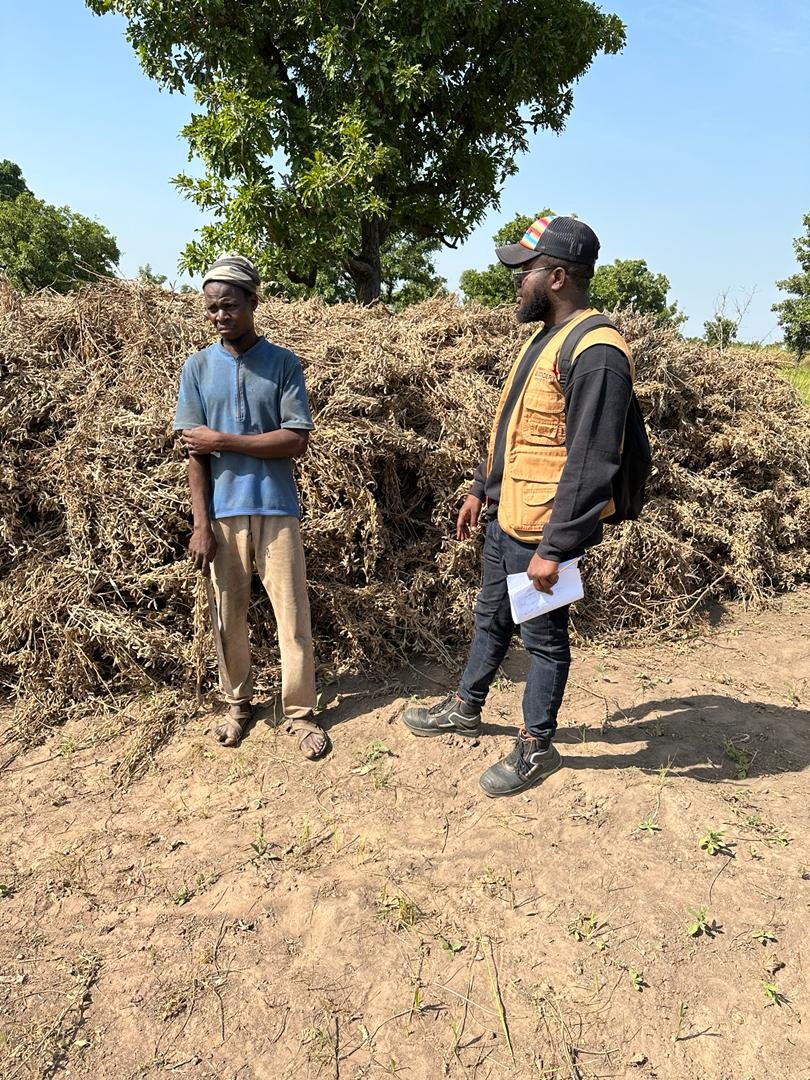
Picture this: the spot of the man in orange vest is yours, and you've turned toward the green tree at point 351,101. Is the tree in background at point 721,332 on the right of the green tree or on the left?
right

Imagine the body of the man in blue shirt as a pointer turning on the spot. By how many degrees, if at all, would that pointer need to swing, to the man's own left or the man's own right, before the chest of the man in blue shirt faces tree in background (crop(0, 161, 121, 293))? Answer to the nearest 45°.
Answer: approximately 180°

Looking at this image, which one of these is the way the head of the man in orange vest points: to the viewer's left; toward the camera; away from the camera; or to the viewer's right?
to the viewer's left

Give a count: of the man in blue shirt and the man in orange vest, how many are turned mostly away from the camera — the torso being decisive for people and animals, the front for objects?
0

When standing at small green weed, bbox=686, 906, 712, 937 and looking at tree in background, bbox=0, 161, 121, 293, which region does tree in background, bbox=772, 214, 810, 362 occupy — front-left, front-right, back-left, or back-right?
front-right

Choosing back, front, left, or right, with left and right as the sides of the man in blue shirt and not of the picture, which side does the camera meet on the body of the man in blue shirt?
front

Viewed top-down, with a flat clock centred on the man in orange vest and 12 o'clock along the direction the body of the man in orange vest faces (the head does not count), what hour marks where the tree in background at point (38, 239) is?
The tree in background is roughly at 3 o'clock from the man in orange vest.

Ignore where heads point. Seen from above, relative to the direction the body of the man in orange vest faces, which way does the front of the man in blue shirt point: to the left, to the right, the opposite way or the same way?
to the left

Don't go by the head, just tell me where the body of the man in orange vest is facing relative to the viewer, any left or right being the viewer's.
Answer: facing the viewer and to the left of the viewer

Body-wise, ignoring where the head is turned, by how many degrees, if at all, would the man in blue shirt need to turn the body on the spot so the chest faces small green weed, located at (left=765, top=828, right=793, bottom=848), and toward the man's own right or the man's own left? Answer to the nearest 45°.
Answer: approximately 45° to the man's own left
